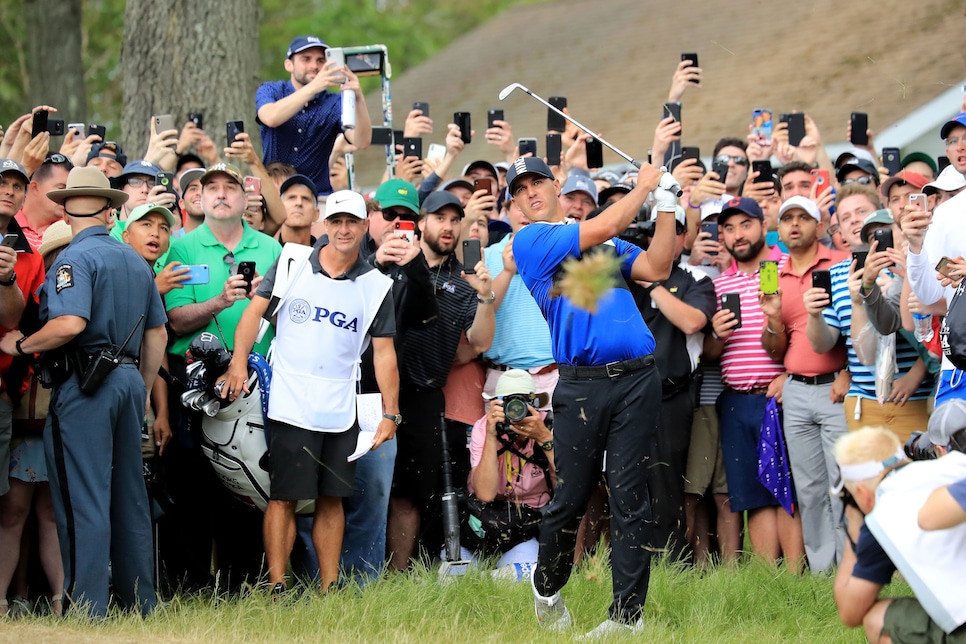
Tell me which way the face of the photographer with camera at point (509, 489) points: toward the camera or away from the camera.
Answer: toward the camera

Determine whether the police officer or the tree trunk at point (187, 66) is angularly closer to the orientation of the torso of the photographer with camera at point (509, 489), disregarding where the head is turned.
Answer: the police officer

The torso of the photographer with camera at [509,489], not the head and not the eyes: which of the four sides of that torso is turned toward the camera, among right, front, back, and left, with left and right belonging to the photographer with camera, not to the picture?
front

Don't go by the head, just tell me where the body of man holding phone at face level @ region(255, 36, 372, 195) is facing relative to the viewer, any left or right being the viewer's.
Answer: facing the viewer and to the right of the viewer

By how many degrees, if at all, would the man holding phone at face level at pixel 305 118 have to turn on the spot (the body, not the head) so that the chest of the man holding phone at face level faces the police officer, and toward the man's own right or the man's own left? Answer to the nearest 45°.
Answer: approximately 90° to the man's own right

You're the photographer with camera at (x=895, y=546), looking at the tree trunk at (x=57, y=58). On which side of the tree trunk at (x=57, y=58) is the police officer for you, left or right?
left

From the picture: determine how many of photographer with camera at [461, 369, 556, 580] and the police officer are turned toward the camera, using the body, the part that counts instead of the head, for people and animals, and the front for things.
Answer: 1

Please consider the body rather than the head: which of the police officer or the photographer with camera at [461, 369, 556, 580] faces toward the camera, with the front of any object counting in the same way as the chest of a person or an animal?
the photographer with camera

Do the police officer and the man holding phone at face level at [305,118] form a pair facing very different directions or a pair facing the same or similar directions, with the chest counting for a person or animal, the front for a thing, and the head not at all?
very different directions
